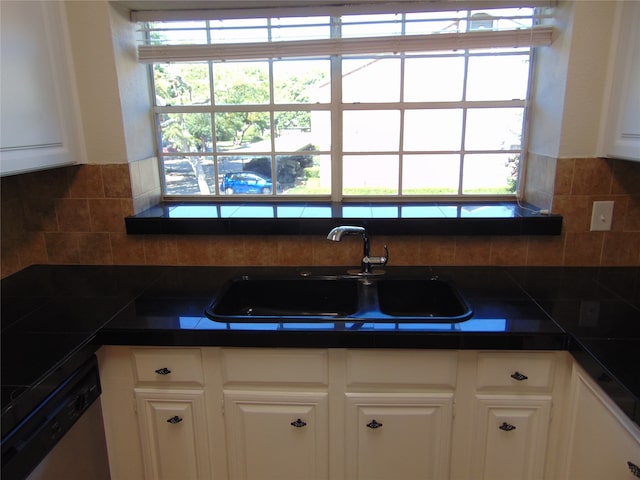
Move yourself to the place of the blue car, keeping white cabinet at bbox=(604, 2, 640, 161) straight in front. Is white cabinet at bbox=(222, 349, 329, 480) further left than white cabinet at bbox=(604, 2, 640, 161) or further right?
right

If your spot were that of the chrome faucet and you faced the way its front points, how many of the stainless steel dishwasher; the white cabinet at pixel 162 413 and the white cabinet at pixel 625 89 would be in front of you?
2

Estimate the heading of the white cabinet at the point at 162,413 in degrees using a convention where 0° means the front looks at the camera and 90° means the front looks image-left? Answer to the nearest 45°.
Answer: approximately 0°

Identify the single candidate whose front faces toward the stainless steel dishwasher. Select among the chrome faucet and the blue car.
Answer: the chrome faucet

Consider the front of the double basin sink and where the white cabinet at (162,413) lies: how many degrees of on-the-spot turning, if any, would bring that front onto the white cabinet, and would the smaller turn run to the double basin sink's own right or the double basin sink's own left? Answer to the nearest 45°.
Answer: approximately 45° to the double basin sink's own right

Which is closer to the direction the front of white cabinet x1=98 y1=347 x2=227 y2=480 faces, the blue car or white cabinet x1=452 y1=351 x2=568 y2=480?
the white cabinet

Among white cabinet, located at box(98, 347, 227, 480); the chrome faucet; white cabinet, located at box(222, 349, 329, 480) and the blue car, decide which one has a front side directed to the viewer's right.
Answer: the blue car

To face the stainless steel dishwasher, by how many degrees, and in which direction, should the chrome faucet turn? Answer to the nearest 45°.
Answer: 0° — it already faces it

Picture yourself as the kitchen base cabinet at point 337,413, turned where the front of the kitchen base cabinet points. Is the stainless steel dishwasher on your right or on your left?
on your right
